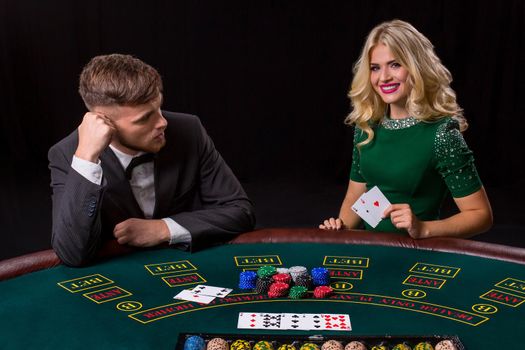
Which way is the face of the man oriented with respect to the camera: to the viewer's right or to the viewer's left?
to the viewer's right

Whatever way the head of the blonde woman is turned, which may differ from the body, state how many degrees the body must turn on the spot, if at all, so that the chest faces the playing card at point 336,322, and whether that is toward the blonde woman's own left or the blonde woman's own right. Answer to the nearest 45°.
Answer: approximately 45° to the blonde woman's own left

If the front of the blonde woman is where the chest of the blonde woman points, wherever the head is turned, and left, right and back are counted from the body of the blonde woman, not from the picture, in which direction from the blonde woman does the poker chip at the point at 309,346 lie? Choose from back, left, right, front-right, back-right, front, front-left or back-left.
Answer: front-left

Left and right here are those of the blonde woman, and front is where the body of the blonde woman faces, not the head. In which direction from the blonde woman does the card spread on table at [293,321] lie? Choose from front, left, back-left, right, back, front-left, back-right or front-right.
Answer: front-left

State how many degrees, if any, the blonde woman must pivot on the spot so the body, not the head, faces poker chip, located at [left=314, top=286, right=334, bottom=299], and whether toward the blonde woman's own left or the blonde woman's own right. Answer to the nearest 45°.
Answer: approximately 45° to the blonde woman's own left

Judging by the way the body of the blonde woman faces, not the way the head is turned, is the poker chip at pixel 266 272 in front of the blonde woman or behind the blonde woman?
in front

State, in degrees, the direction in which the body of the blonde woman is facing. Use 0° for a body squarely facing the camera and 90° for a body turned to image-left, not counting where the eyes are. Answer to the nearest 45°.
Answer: approximately 45°

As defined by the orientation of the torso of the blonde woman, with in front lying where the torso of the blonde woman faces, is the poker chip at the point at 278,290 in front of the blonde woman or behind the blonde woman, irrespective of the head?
in front
